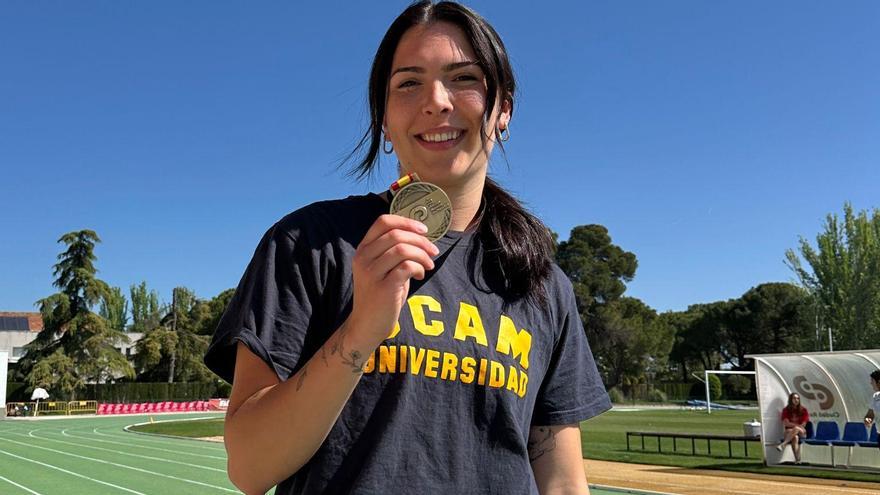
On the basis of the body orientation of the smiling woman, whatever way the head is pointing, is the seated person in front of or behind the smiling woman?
behind

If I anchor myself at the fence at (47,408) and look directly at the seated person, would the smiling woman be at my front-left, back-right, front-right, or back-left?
front-right

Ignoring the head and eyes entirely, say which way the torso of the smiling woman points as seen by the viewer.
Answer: toward the camera

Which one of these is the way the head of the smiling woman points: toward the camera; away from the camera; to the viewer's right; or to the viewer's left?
toward the camera

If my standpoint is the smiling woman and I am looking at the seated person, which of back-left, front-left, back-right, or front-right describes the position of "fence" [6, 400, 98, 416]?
front-left

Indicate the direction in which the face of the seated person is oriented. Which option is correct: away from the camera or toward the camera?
toward the camera

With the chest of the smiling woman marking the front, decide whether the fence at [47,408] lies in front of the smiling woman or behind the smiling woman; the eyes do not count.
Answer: behind

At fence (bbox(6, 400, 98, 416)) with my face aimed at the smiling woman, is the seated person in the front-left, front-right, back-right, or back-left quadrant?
front-left
